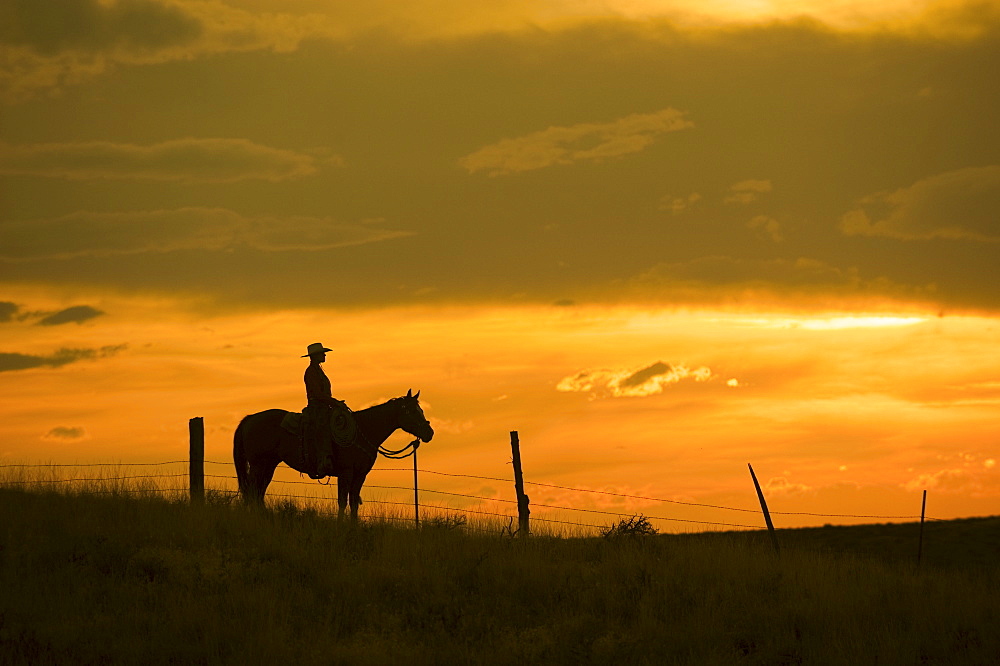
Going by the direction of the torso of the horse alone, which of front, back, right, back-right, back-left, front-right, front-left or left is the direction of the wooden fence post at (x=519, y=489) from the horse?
front

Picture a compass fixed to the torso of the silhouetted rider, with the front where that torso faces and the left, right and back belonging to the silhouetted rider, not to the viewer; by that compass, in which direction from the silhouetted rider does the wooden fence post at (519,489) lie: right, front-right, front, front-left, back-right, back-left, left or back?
front

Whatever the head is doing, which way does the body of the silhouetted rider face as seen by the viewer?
to the viewer's right

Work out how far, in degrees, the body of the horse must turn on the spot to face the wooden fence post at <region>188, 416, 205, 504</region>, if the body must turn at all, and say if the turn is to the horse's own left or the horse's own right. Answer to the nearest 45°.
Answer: approximately 180°

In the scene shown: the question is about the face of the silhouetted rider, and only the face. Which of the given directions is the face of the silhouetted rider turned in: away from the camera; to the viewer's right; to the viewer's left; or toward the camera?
to the viewer's right

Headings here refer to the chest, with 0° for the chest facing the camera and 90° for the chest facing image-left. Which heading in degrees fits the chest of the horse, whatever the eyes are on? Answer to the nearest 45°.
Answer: approximately 270°

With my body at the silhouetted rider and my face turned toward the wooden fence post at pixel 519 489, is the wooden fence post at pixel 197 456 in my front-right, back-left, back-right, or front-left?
back-left

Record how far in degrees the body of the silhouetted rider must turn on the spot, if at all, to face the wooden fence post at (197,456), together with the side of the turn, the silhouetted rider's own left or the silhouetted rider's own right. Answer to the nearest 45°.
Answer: approximately 180°
